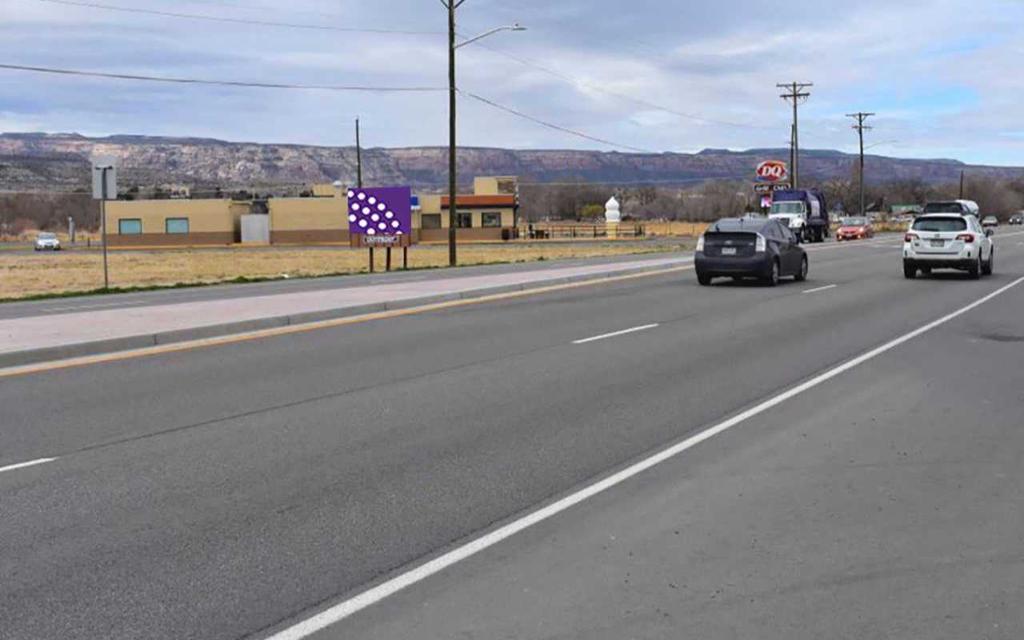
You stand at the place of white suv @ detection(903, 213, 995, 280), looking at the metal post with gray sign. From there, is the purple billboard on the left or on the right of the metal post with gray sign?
right

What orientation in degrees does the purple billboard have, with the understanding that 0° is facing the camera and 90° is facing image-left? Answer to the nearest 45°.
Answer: approximately 0°

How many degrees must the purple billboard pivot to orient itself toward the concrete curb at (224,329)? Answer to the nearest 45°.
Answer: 0° — it already faces it

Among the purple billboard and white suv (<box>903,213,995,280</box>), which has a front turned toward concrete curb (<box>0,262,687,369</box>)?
the purple billboard

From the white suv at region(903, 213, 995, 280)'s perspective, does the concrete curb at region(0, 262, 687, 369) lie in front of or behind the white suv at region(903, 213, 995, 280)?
behind

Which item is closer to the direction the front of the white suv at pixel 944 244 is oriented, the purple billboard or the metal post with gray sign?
the purple billboard

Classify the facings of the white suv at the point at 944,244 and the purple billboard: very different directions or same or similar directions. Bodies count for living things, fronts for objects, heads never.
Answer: very different directions

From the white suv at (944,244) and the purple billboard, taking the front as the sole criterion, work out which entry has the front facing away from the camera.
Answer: the white suv

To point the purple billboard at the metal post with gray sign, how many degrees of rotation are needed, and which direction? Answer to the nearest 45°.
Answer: approximately 45° to its right

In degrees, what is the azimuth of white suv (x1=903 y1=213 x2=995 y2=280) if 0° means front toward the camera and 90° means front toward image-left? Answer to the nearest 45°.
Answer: approximately 180°

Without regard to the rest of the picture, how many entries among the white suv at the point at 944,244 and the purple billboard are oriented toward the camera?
1

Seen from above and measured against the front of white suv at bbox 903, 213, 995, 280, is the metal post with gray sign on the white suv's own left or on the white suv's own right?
on the white suv's own left

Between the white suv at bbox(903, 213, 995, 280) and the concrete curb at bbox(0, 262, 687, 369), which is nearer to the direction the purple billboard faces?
the concrete curb

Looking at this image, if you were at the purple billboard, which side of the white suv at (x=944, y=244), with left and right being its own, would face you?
left
